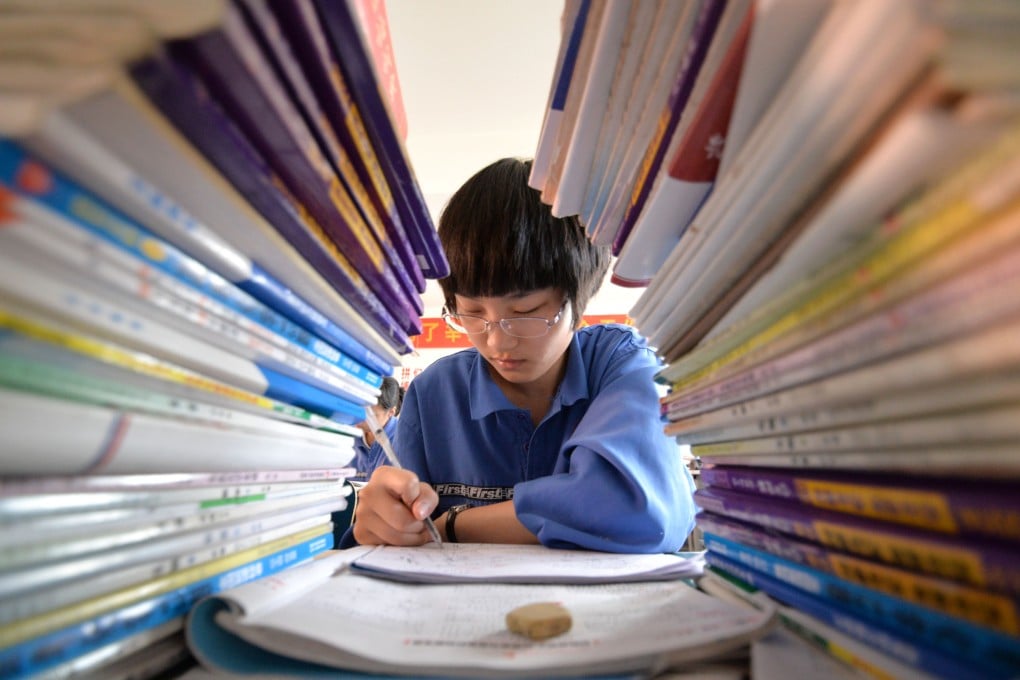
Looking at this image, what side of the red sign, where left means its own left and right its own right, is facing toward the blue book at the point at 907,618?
front

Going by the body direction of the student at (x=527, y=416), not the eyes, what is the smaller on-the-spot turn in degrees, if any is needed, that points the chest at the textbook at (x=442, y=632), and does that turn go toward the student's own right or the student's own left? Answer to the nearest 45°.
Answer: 0° — they already face it

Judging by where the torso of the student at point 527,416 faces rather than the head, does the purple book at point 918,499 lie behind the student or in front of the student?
in front

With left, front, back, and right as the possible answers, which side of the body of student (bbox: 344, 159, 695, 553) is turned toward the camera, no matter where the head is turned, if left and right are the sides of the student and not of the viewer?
front

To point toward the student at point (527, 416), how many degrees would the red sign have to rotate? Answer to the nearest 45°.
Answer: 0° — it already faces them

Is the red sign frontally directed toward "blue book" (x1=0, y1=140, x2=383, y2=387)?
yes

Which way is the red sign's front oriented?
toward the camera

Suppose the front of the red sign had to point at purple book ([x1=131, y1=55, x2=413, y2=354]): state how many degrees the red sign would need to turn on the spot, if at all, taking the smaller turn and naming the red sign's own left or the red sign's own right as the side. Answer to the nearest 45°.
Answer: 0° — it already faces it

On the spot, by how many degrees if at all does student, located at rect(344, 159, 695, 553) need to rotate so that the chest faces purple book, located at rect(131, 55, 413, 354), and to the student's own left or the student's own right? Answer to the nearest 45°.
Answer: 0° — they already face it
